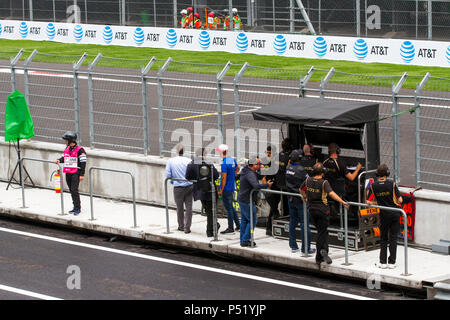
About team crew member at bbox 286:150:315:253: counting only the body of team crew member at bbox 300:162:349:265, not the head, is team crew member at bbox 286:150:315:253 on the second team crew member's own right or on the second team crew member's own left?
on the second team crew member's own left

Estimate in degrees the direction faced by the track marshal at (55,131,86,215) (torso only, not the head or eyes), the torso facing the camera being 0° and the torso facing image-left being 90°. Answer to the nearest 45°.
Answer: approximately 45°

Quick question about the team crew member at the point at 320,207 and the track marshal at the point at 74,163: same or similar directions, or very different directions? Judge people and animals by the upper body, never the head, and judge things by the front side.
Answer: very different directions

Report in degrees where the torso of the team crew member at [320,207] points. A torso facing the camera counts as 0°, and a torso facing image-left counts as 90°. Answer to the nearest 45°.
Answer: approximately 225°

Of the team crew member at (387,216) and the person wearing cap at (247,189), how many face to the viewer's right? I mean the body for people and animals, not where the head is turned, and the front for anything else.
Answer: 1

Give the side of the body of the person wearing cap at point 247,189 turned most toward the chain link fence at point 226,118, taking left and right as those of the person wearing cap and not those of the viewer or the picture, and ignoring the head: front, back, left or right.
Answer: left

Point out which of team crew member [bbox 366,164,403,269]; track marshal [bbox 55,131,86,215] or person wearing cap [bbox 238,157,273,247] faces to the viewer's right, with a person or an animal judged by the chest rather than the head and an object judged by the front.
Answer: the person wearing cap

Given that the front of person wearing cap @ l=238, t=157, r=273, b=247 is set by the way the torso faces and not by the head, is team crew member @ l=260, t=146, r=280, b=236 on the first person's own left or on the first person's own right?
on the first person's own left

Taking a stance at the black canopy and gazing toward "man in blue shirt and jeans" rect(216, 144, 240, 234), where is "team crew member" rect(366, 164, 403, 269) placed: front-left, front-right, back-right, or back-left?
back-left

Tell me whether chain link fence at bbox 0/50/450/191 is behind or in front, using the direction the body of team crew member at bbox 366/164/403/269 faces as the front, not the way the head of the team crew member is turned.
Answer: in front

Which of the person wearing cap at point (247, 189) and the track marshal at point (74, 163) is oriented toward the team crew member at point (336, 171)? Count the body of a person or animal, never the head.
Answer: the person wearing cap

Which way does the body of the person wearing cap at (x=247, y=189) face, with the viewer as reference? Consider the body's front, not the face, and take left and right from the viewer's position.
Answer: facing to the right of the viewer
